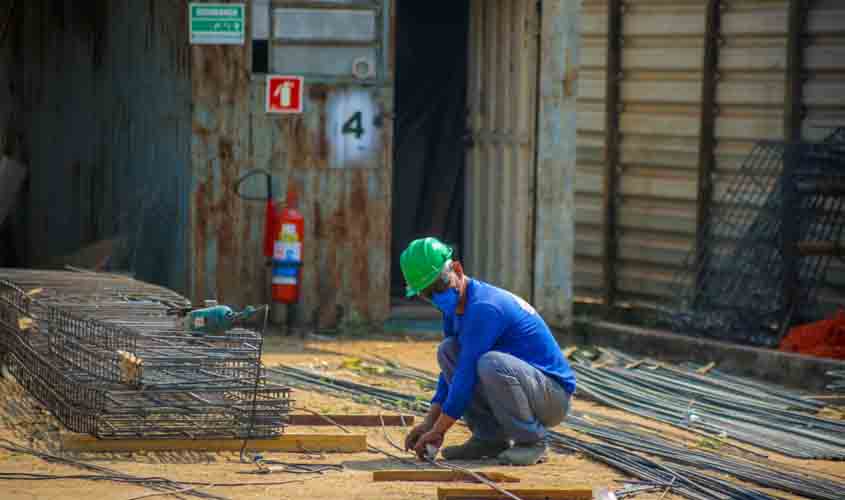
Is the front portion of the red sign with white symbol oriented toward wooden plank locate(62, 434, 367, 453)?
yes

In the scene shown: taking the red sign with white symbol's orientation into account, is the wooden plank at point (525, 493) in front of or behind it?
in front

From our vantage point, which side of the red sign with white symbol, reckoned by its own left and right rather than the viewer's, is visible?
front

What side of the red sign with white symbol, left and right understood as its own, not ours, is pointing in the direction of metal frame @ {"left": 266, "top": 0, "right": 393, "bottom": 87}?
left

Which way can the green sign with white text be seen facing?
toward the camera

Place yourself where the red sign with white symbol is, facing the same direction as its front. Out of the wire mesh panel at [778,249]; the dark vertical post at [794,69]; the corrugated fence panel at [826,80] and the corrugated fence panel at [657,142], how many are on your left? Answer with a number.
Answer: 4

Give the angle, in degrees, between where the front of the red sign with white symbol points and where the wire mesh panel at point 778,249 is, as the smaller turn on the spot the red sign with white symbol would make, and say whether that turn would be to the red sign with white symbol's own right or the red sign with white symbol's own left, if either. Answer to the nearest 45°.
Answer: approximately 90° to the red sign with white symbol's own left

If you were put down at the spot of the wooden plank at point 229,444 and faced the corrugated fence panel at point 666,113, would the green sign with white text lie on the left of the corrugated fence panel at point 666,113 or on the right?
left

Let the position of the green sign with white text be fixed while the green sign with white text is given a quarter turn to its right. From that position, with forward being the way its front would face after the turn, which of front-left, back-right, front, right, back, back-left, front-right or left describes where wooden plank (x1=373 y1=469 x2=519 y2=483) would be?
left

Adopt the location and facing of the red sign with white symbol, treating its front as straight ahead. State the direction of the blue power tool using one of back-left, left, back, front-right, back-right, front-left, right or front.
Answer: front

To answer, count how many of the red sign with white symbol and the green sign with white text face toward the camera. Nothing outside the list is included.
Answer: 2
